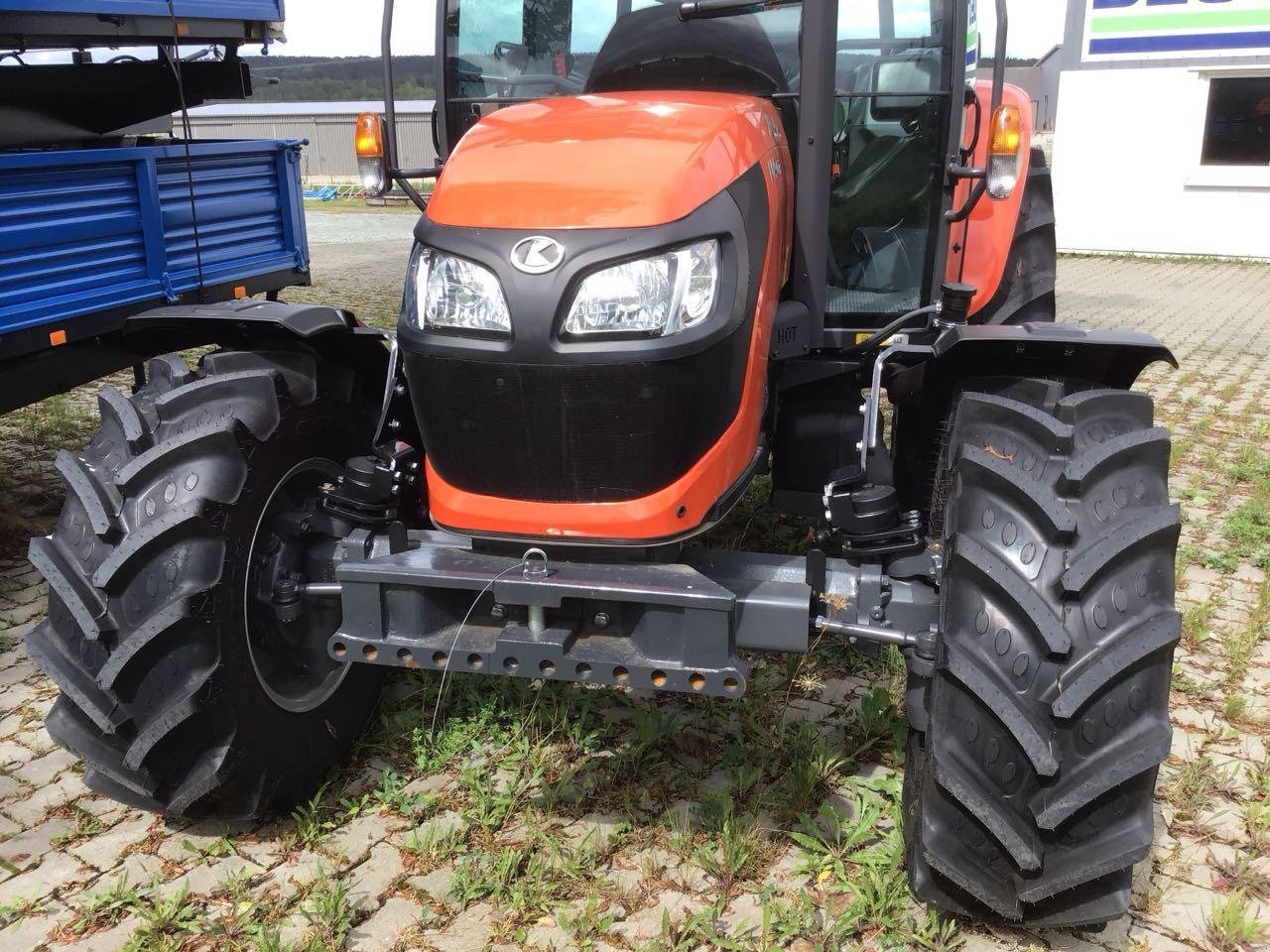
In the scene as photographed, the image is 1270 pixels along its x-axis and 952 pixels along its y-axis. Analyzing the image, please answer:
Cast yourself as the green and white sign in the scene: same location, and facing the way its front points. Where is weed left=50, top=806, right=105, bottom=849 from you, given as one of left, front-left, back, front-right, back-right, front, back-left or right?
front

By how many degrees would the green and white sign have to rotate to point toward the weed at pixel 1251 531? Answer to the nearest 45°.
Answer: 0° — it already faces it

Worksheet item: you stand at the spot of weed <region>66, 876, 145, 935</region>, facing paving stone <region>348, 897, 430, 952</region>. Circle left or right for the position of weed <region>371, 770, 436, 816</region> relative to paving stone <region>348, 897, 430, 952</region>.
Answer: left

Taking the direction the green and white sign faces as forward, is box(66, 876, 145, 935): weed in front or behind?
in front

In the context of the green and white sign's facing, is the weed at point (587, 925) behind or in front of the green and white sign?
in front

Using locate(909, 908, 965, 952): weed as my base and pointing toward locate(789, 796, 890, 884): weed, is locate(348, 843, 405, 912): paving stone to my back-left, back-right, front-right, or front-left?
front-left

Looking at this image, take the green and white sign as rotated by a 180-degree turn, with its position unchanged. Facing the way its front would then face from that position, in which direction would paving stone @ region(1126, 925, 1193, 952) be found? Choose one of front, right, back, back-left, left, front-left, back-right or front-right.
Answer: back

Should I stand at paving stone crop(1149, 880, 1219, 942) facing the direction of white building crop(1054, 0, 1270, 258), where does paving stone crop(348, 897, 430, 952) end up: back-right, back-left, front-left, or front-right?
back-left

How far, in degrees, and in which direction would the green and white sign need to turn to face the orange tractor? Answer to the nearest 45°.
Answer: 0° — it already faces it

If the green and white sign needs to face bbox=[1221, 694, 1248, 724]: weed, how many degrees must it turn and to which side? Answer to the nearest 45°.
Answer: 0° — it already faces it

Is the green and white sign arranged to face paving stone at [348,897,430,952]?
yes

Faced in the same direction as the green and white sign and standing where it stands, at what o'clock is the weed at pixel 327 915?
The weed is roughly at 12 o'clock from the green and white sign.

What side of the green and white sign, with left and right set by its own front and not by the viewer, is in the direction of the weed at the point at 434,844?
front

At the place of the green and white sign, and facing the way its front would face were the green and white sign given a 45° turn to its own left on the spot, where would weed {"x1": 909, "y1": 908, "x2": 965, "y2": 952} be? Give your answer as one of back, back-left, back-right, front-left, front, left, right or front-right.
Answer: front-right

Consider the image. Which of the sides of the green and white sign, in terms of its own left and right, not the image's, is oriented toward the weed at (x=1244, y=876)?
front
